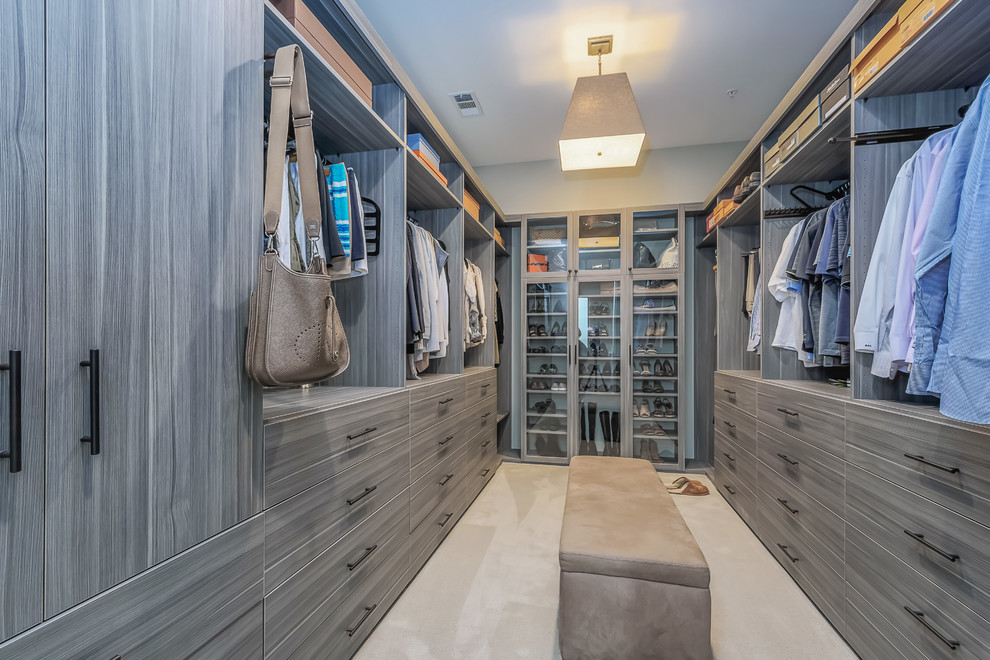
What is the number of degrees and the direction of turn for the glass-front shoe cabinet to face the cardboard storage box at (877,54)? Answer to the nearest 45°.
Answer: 0° — it already faces it

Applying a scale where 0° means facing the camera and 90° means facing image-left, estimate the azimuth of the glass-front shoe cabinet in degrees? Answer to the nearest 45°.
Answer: approximately 0°

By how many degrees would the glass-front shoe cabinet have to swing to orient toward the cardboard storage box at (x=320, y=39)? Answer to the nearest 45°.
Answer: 0° — it already faces it

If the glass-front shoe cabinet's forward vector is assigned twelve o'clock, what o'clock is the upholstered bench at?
The upholstered bench is roughly at 12 o'clock from the glass-front shoe cabinet.
